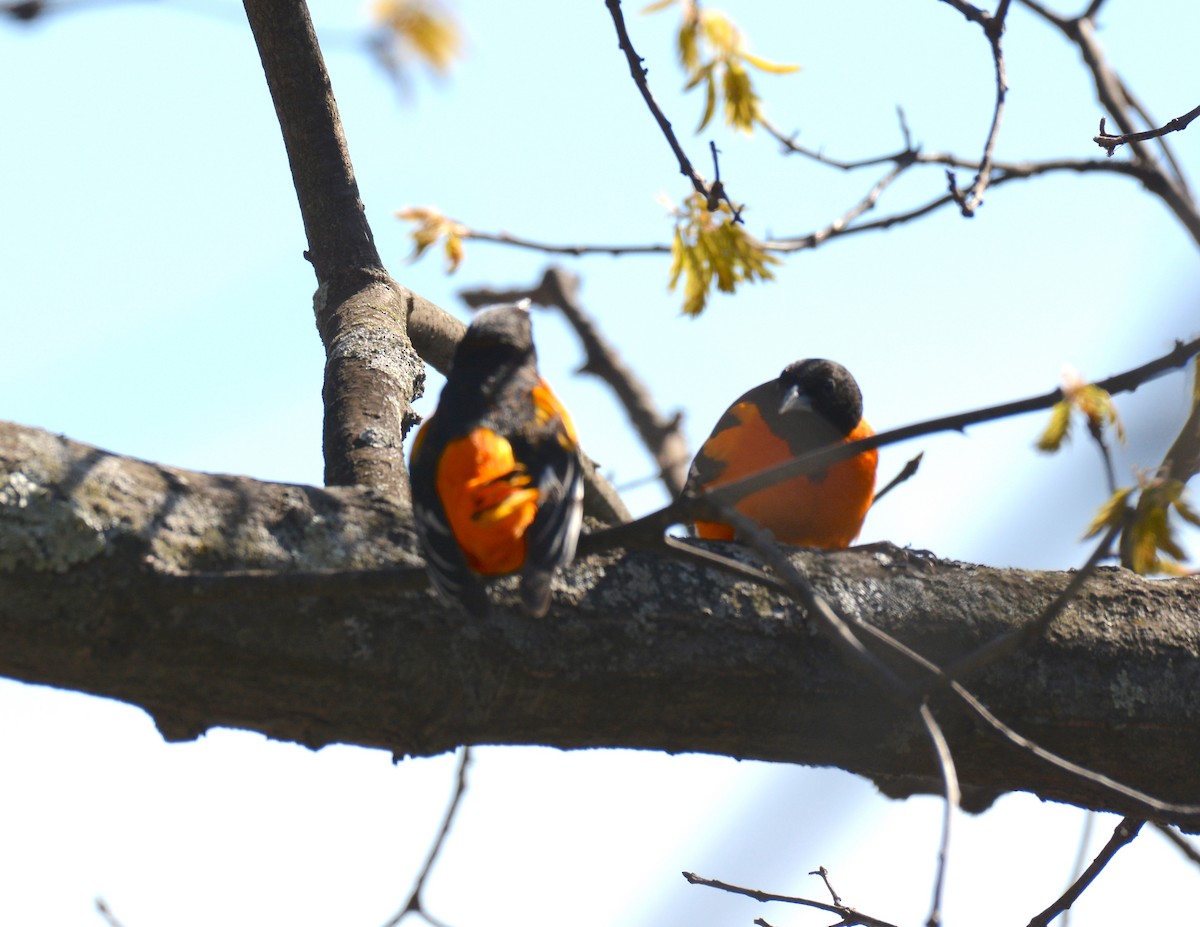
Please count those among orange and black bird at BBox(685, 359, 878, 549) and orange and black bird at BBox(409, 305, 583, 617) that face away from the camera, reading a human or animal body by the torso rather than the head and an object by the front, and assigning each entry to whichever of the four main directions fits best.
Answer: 1

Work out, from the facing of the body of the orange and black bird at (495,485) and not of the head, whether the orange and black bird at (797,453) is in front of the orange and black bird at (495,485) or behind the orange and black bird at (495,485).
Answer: in front

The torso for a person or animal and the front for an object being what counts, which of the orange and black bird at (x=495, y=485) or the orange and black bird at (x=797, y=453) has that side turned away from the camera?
the orange and black bird at (x=495, y=485)

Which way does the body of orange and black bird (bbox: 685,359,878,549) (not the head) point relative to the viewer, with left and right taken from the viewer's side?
facing the viewer and to the right of the viewer

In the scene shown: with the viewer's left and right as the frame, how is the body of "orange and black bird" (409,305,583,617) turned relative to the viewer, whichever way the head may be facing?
facing away from the viewer
